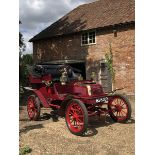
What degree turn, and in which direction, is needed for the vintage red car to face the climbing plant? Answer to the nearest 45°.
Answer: approximately 135° to its left

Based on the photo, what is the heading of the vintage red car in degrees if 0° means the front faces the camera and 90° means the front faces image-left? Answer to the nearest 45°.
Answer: approximately 315°

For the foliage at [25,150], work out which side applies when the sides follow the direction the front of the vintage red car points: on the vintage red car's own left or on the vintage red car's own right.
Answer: on the vintage red car's own right

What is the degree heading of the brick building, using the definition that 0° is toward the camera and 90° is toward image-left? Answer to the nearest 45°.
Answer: approximately 45°

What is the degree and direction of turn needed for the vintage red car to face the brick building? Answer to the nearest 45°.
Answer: approximately 135° to its left

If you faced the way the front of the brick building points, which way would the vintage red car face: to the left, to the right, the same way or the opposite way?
to the left

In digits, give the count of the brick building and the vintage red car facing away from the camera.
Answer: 0

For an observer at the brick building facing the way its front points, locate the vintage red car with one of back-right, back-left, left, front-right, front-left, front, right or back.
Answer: front-left
